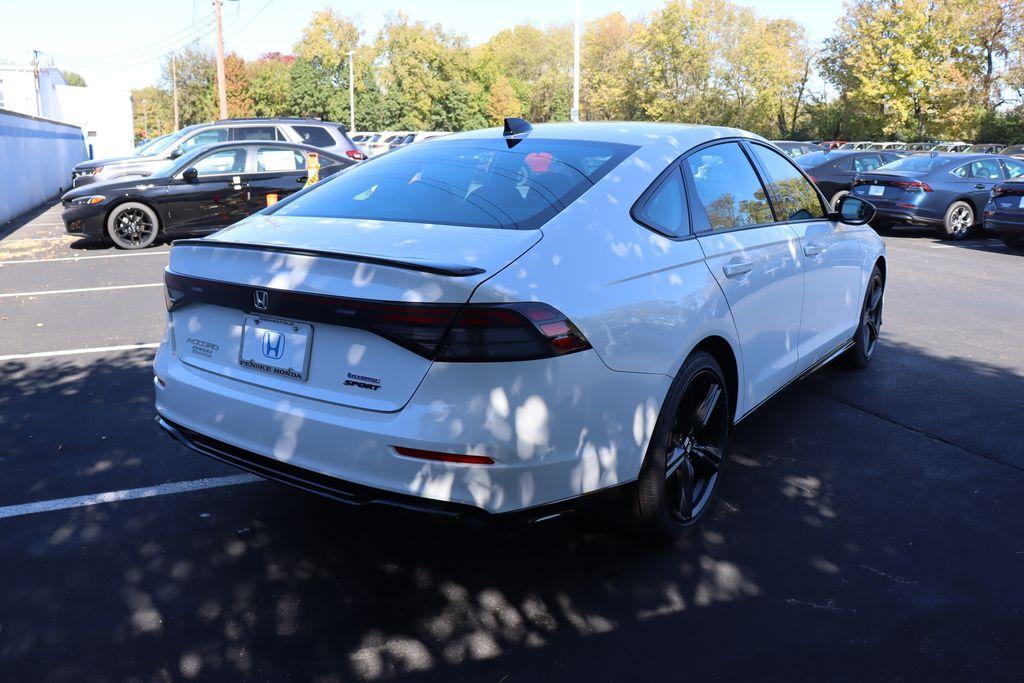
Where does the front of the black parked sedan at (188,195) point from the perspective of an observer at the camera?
facing to the left of the viewer

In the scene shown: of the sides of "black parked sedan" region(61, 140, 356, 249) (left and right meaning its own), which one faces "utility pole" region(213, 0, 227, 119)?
right

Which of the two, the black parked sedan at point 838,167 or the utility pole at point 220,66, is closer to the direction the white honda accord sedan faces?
the black parked sedan

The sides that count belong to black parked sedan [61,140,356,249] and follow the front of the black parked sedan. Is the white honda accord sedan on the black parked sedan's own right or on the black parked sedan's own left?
on the black parked sedan's own left

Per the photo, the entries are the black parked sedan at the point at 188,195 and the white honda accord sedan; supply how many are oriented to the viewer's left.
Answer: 1

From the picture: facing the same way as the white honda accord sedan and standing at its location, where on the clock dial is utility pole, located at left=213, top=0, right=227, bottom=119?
The utility pole is roughly at 10 o'clock from the white honda accord sedan.

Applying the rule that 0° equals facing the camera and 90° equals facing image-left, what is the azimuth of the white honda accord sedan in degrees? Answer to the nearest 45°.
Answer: approximately 225°

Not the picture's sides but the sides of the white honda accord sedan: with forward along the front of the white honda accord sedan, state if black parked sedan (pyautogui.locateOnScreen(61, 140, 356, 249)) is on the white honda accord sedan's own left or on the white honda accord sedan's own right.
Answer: on the white honda accord sedan's own left

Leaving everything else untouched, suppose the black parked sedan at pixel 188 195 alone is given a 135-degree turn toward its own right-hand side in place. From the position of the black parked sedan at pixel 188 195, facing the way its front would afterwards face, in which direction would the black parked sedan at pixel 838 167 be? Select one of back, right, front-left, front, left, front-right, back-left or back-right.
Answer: front-right

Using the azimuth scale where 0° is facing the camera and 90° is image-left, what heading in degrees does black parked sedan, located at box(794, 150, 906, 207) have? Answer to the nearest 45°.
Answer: approximately 225°

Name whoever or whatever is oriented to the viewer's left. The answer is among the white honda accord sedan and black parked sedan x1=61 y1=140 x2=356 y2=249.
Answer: the black parked sedan
